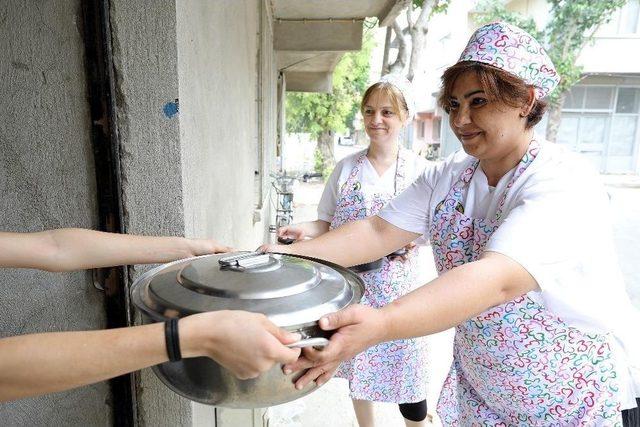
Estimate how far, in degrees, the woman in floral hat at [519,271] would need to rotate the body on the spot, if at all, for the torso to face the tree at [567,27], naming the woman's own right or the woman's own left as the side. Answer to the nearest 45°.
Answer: approximately 135° to the woman's own right

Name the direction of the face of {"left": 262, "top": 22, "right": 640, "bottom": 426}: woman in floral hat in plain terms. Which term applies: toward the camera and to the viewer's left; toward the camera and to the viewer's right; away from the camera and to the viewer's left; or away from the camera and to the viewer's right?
toward the camera and to the viewer's left

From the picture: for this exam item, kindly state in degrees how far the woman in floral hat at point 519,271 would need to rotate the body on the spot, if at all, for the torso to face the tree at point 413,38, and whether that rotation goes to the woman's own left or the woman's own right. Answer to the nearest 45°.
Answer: approximately 135° to the woman's own right

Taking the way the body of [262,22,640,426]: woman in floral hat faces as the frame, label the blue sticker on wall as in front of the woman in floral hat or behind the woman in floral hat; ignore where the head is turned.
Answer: in front

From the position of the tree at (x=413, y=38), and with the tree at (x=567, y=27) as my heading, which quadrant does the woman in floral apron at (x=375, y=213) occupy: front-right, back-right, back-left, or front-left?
back-right

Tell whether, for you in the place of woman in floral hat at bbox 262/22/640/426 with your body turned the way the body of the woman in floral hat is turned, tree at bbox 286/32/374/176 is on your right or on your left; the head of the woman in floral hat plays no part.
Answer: on your right

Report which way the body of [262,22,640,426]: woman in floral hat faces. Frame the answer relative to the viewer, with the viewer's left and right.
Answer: facing the viewer and to the left of the viewer

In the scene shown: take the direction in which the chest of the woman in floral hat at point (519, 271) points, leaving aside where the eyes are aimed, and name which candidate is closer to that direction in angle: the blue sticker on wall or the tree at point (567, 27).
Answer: the blue sticker on wall
